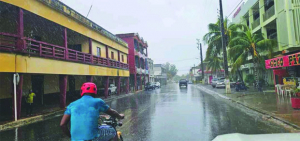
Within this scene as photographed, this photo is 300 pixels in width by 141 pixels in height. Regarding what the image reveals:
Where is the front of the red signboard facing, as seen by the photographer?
facing the viewer and to the left of the viewer

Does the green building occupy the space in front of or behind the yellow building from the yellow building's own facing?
in front

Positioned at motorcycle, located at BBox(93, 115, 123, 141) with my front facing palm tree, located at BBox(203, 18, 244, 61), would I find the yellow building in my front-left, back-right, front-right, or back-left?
front-left

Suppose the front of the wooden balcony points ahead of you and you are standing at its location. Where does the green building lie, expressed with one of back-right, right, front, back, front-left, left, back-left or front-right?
front-left

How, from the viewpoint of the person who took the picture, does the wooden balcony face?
facing the viewer and to the right of the viewer

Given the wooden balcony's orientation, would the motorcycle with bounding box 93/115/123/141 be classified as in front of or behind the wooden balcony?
in front

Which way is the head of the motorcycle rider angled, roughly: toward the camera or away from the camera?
away from the camera

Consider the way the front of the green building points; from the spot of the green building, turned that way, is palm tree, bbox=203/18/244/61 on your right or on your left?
on your right

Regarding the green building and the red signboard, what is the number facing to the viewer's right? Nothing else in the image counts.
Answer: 0

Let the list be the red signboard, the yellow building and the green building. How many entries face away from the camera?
0

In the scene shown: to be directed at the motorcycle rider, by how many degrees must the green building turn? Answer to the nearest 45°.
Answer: approximately 45° to its left

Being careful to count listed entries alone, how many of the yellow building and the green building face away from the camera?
0

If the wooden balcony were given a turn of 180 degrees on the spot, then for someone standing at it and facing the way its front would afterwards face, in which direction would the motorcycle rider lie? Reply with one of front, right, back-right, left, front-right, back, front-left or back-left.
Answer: back-left
